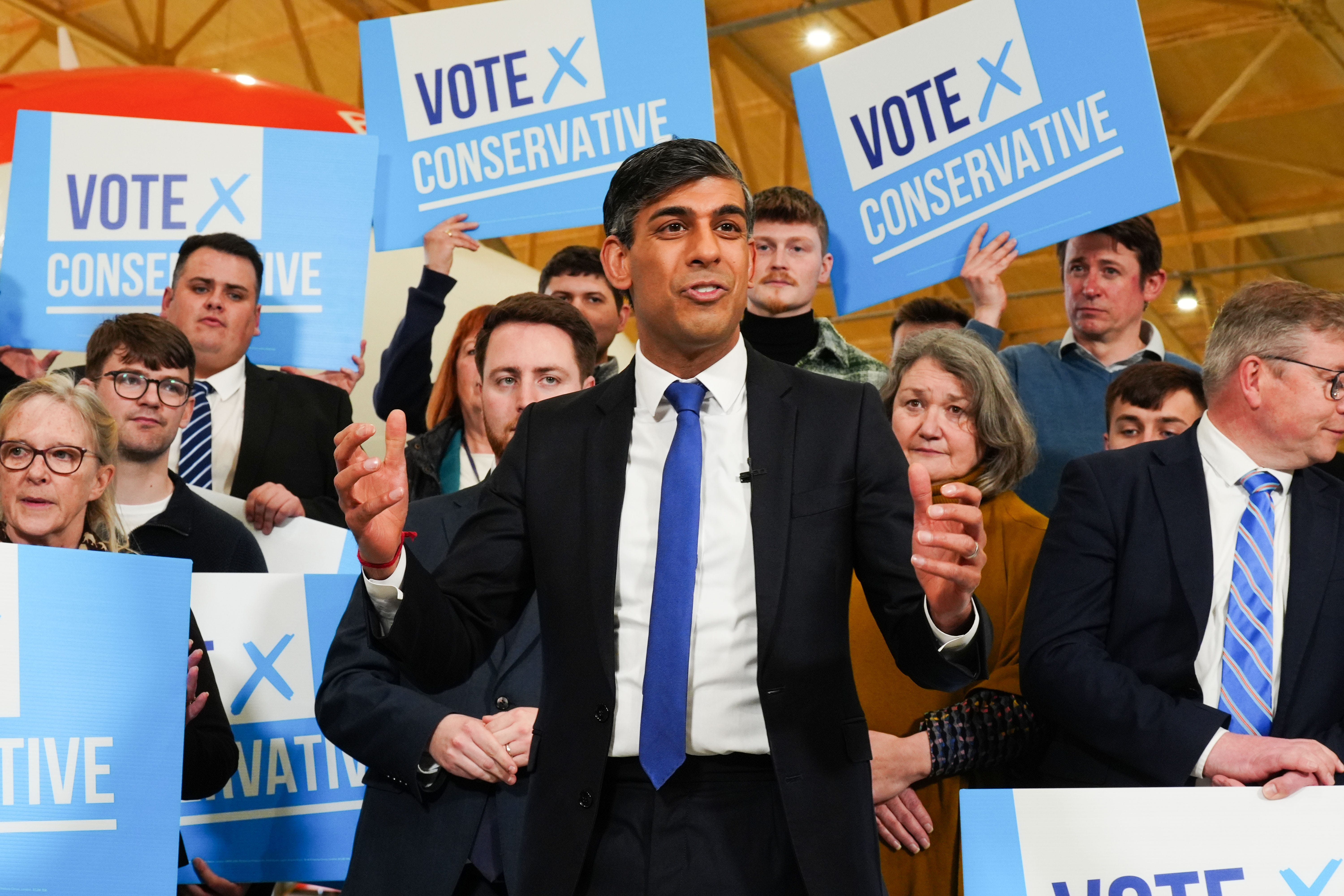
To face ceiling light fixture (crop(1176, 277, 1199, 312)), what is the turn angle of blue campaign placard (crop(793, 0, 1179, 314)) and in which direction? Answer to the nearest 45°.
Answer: approximately 180°

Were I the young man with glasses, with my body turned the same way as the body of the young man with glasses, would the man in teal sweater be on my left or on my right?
on my left

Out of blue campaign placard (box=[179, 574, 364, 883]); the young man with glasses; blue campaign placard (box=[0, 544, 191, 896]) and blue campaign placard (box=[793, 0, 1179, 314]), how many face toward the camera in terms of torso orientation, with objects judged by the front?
4

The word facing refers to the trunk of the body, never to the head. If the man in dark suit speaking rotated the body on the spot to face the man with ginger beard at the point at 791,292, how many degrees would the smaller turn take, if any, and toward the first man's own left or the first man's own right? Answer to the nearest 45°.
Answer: approximately 180°

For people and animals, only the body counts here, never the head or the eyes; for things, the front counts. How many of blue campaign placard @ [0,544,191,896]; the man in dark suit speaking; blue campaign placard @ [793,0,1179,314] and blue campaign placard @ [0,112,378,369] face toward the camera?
4

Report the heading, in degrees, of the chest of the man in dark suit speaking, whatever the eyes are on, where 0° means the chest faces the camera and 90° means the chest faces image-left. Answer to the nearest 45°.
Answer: approximately 0°

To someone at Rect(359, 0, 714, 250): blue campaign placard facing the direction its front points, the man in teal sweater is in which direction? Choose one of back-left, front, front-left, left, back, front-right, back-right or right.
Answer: left

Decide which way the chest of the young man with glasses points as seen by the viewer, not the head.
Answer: toward the camera

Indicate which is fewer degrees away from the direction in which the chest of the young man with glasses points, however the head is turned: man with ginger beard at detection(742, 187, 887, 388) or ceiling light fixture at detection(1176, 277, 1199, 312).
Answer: the man with ginger beard

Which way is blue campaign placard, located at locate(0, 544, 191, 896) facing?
toward the camera
